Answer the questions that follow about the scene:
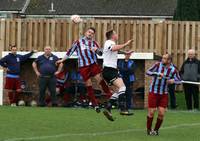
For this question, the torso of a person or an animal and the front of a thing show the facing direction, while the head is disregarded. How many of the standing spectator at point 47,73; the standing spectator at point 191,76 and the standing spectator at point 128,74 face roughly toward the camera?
3

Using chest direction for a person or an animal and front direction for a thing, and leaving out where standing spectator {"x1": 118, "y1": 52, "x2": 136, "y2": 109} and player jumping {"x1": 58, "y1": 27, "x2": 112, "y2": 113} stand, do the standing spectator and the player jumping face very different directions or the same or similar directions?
same or similar directions

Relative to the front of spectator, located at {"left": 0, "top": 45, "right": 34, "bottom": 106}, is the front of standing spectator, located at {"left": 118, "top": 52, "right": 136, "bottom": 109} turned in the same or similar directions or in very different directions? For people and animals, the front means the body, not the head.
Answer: same or similar directions

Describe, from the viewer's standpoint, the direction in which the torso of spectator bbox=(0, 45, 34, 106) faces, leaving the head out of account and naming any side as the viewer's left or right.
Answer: facing the viewer

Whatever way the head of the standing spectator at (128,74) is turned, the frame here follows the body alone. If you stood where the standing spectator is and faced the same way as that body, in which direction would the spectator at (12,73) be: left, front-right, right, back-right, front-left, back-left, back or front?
right

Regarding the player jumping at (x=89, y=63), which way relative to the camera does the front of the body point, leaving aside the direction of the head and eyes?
toward the camera

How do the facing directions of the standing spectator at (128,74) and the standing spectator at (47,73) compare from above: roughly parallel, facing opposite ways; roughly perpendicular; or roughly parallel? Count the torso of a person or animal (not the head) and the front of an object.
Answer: roughly parallel

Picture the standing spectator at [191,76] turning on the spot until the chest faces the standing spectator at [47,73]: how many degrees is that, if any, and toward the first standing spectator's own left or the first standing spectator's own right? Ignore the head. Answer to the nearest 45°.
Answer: approximately 90° to the first standing spectator's own right

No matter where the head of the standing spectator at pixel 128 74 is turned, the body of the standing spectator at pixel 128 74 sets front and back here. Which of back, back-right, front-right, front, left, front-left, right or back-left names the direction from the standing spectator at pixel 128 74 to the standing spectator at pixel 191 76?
left
